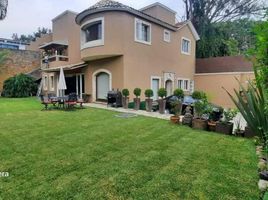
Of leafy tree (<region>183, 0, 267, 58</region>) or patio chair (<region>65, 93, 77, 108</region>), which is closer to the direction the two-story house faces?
the patio chair

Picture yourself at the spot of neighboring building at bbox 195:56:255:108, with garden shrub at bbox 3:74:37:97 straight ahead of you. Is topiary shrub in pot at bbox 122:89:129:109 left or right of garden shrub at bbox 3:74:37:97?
left

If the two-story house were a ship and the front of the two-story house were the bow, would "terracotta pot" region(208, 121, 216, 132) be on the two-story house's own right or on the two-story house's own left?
on the two-story house's own left

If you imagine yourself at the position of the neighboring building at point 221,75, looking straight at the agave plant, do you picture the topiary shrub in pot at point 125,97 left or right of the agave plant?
right

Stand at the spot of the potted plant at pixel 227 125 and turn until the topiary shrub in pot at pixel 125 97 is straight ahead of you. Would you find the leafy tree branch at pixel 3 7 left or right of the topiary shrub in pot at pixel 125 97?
left

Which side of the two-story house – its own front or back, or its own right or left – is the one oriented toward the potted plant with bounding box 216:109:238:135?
front

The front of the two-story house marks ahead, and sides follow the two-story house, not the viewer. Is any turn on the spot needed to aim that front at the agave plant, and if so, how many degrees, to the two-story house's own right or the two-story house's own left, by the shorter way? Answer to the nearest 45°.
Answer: approximately 45° to the two-story house's own left

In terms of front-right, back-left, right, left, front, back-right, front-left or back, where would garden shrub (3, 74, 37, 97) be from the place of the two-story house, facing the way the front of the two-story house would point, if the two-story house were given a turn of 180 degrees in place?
left

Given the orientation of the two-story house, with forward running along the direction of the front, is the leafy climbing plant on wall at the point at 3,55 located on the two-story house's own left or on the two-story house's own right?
on the two-story house's own right

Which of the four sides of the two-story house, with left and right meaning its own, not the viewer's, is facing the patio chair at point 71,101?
front

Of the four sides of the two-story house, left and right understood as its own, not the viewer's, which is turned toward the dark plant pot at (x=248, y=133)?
left

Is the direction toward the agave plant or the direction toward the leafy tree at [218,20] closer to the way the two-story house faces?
the agave plant

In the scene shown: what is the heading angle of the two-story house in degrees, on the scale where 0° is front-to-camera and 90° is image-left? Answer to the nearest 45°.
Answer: approximately 45°
